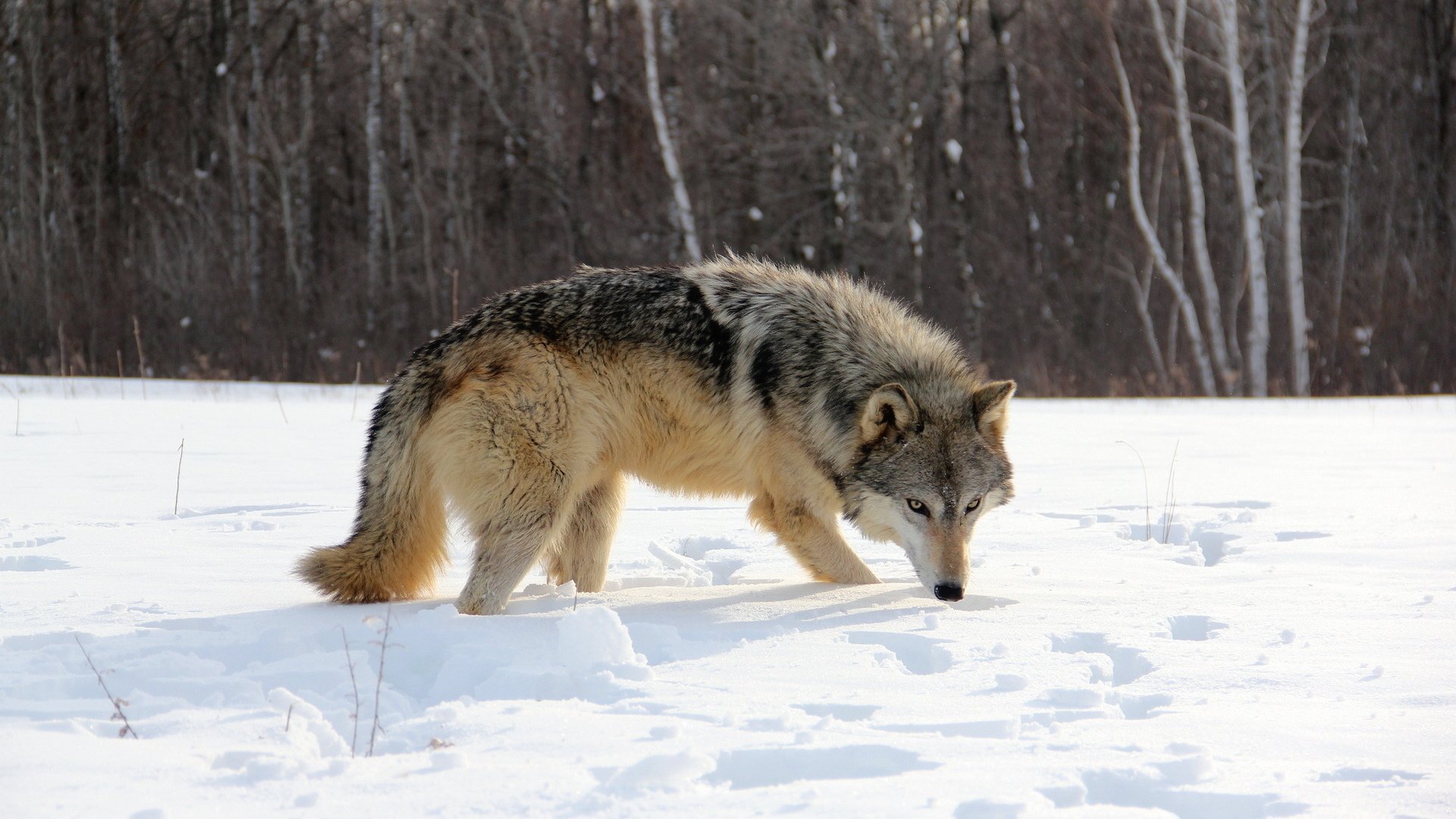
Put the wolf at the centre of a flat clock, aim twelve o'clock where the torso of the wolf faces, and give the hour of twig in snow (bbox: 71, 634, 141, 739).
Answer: The twig in snow is roughly at 4 o'clock from the wolf.

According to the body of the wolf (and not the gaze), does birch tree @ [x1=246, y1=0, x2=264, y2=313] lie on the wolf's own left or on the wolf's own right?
on the wolf's own left

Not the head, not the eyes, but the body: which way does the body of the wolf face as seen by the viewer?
to the viewer's right

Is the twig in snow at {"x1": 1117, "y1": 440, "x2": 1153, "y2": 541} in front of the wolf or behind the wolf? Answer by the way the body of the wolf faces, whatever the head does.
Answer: in front

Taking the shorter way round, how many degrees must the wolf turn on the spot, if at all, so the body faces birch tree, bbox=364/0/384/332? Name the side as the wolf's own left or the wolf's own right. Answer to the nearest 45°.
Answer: approximately 90° to the wolf's own left

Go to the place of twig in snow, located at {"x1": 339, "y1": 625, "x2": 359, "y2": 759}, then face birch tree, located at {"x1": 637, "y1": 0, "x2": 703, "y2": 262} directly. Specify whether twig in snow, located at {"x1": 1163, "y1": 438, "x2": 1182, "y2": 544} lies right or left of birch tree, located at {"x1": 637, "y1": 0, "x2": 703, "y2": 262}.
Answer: right

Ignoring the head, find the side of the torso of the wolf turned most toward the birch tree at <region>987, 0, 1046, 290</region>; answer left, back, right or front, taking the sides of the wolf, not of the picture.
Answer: left

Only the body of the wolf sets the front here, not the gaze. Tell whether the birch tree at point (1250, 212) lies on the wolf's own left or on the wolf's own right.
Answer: on the wolf's own left

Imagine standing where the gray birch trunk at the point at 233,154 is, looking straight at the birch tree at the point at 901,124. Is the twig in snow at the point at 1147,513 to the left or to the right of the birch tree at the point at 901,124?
right

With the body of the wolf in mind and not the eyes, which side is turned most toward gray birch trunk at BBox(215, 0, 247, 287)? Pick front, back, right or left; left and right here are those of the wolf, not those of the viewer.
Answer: left
